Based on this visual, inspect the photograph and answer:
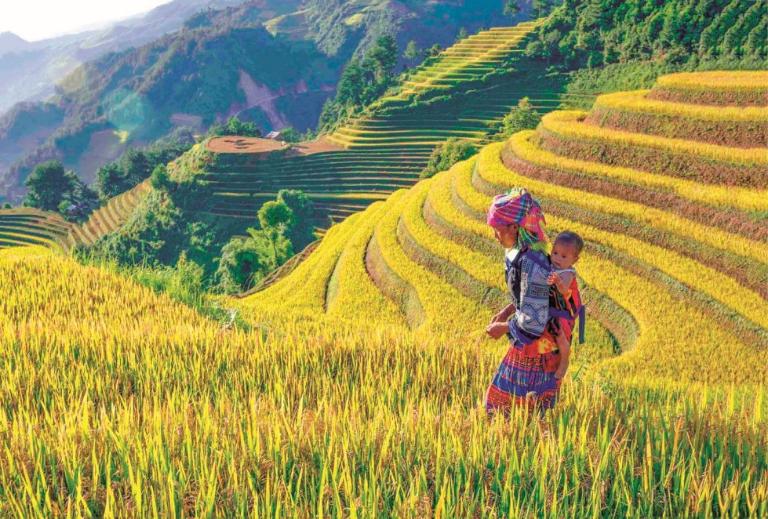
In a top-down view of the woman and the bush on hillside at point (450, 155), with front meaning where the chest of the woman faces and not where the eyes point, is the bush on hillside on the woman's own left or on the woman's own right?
on the woman's own right

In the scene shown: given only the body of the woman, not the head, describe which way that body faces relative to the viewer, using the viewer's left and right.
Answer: facing to the left of the viewer

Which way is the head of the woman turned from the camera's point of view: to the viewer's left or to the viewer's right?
to the viewer's left

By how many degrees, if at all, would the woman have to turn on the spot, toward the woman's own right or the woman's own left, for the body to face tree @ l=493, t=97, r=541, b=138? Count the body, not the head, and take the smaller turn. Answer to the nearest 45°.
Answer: approximately 90° to the woman's own right

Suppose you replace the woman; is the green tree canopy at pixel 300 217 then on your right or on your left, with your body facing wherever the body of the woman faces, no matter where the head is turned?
on your right
